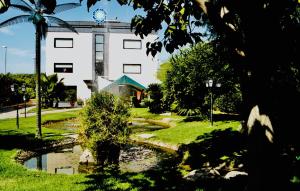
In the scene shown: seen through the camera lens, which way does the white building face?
facing the viewer

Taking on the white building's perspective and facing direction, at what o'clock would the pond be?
The pond is roughly at 12 o'clock from the white building.

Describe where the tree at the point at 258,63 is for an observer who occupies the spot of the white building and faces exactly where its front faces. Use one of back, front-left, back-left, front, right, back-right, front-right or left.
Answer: front

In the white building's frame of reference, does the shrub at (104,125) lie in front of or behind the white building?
in front

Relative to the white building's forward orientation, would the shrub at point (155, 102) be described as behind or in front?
in front

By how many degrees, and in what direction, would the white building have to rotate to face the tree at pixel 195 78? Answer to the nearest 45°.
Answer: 0° — it already faces it

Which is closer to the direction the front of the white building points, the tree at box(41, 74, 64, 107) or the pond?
the pond

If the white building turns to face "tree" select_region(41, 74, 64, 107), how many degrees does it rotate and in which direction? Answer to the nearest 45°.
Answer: approximately 45° to its right
